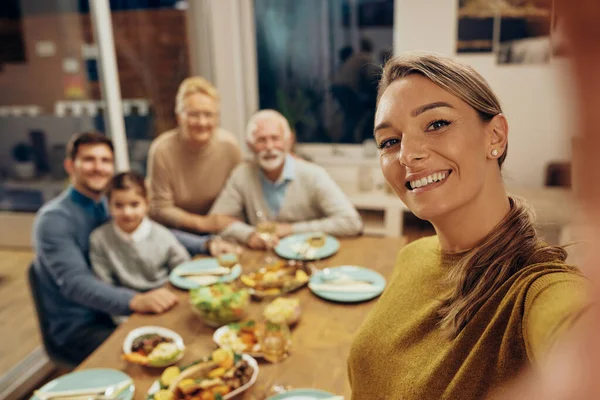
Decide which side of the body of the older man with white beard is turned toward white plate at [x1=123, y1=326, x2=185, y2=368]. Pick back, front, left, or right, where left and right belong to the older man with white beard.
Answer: front

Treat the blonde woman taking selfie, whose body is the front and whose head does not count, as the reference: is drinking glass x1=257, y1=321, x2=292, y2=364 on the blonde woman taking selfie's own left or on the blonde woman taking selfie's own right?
on the blonde woman taking selfie's own right

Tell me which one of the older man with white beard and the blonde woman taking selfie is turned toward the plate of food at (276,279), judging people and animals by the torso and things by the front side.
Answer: the older man with white beard

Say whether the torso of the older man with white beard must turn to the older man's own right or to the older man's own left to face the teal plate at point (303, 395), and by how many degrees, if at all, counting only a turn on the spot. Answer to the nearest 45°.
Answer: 0° — they already face it

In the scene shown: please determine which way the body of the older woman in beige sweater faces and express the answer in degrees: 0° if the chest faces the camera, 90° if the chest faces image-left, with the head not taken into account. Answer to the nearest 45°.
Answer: approximately 0°

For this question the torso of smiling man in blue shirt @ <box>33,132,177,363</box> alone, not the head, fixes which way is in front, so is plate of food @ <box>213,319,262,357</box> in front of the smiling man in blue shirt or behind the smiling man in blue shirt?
in front

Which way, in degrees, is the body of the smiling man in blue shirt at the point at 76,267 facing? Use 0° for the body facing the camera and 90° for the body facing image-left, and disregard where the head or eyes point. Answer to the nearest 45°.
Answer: approximately 315°

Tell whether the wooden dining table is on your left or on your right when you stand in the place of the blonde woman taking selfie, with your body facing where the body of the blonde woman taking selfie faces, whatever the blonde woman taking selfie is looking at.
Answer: on your right

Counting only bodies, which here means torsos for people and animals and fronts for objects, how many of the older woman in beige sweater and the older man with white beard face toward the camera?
2

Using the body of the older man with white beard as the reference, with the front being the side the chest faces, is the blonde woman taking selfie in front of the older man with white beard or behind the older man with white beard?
in front

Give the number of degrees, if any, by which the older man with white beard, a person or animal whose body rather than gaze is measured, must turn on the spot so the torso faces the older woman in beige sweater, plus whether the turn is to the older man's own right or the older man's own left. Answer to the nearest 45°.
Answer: approximately 135° to the older man's own right

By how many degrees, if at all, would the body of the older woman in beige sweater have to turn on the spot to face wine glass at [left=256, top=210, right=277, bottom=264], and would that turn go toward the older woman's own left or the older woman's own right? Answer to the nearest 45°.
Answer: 0° — they already face it

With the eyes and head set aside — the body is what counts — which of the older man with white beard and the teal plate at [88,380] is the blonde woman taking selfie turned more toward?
the teal plate

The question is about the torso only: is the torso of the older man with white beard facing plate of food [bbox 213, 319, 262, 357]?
yes
